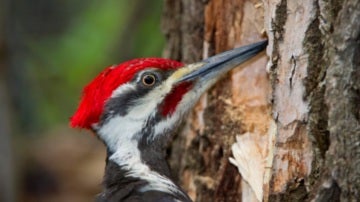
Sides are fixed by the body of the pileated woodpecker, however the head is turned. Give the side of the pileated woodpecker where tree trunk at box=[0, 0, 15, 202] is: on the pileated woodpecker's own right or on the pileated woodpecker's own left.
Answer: on the pileated woodpecker's own left

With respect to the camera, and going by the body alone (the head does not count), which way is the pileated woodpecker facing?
to the viewer's right
